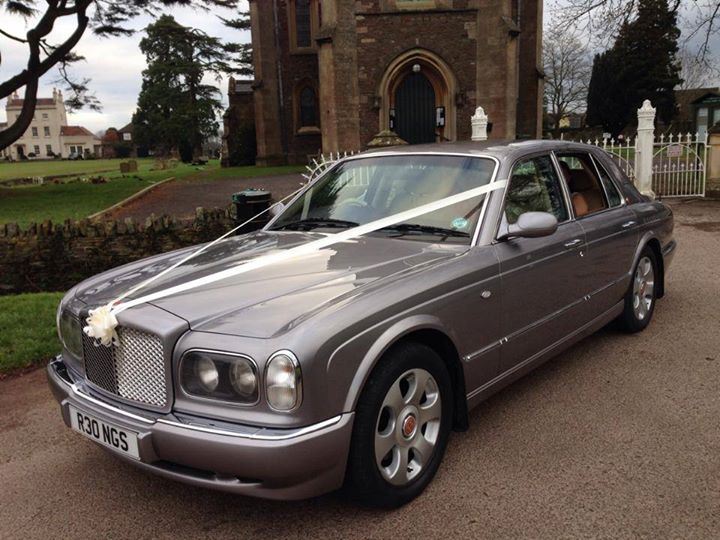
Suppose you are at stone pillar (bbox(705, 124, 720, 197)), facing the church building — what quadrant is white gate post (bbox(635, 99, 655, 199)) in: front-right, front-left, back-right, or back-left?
front-left

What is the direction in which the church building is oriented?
toward the camera

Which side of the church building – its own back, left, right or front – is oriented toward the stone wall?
front

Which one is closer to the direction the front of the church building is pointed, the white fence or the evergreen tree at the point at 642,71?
the white fence

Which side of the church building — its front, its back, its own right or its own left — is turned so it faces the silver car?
front

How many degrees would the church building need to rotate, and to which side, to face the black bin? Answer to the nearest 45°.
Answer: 0° — it already faces it

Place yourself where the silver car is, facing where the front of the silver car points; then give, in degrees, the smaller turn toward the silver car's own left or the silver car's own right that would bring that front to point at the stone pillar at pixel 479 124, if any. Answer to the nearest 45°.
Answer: approximately 135° to the silver car's own right

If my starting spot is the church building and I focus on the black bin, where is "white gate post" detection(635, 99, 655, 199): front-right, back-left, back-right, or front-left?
front-left

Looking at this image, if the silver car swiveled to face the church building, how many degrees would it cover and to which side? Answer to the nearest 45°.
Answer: approximately 135° to its right

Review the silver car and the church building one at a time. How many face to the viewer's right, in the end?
0

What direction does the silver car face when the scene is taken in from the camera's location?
facing the viewer and to the left of the viewer
